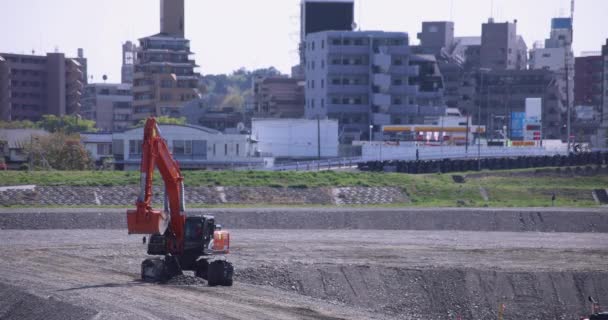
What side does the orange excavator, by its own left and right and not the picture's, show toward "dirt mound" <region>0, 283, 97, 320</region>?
front

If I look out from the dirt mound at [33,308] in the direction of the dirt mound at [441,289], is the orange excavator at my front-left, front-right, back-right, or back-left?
front-left

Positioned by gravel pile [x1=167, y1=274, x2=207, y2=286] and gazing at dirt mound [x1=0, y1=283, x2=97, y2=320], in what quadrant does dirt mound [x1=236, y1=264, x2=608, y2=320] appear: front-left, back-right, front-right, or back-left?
back-left

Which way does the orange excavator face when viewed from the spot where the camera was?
facing the viewer and to the left of the viewer
